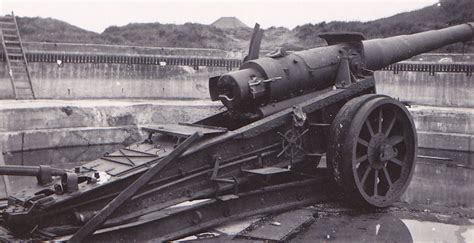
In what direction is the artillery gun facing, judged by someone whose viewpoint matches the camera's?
facing away from the viewer and to the right of the viewer
